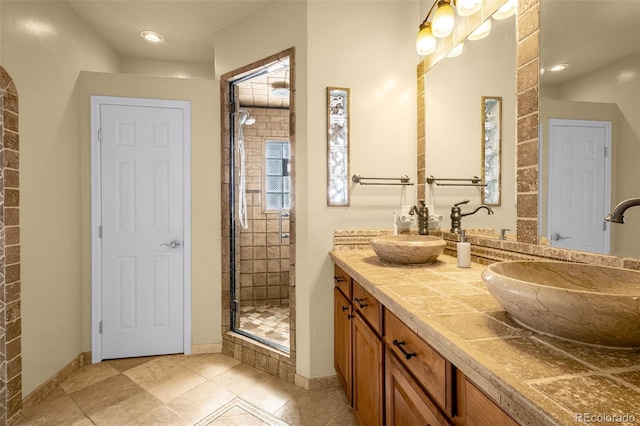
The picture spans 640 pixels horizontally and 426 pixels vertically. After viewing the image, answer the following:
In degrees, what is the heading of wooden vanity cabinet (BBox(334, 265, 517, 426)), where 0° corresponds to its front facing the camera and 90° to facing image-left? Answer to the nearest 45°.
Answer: approximately 45°

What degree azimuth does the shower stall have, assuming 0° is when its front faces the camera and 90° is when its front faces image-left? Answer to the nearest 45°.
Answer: approximately 45°

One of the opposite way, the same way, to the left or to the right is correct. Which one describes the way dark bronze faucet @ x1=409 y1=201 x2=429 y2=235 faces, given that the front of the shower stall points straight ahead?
to the right

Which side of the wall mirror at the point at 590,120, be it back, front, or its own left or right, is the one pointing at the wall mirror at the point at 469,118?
right

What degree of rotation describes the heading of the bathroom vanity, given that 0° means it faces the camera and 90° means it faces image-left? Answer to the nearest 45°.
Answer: approximately 45°

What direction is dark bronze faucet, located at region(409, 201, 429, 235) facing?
to the viewer's left
